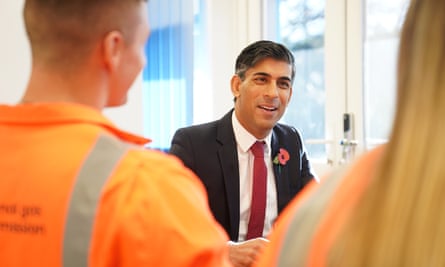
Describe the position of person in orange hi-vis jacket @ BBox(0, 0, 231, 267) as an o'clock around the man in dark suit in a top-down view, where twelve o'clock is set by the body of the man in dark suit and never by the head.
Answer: The person in orange hi-vis jacket is roughly at 2 o'clock from the man in dark suit.

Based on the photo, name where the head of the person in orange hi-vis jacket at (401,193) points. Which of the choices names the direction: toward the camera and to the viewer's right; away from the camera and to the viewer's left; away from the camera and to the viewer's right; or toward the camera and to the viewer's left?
away from the camera and to the viewer's left

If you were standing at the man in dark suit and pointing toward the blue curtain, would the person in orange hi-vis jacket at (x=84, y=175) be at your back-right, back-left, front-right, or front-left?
back-left

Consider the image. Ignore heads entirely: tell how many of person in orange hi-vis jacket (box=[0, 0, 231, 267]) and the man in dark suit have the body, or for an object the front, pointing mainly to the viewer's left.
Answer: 0

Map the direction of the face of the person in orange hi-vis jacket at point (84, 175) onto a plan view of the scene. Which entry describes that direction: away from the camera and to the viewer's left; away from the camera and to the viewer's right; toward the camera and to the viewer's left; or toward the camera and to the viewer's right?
away from the camera and to the viewer's right

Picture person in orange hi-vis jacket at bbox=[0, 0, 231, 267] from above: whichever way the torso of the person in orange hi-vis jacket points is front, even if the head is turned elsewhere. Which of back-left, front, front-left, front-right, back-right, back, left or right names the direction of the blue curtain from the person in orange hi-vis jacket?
front-left

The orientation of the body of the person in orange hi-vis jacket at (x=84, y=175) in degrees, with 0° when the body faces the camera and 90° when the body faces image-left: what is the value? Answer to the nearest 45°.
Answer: approximately 225°

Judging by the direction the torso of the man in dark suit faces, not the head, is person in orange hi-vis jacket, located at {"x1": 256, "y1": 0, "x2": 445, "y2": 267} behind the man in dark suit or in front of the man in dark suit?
in front
